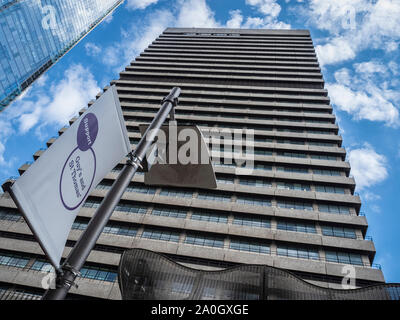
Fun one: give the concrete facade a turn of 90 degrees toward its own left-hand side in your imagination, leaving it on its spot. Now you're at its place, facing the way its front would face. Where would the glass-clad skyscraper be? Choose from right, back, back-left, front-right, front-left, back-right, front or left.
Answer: back

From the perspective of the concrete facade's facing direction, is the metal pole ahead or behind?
ahead

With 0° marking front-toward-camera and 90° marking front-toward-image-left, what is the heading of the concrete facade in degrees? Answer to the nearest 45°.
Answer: approximately 0°

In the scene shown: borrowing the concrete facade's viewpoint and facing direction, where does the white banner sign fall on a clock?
The white banner sign is roughly at 1 o'clock from the concrete facade.
